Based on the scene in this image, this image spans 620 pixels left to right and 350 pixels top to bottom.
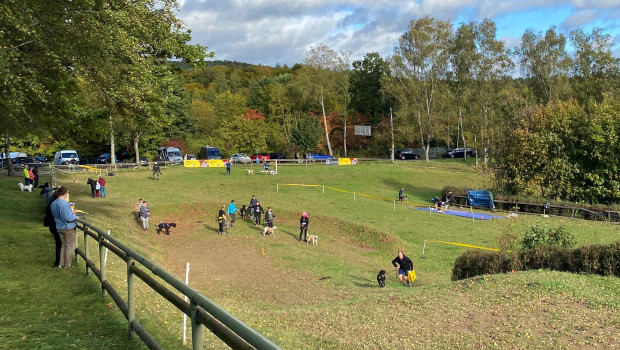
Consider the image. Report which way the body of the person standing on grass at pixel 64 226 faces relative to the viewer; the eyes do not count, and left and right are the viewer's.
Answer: facing away from the viewer and to the right of the viewer

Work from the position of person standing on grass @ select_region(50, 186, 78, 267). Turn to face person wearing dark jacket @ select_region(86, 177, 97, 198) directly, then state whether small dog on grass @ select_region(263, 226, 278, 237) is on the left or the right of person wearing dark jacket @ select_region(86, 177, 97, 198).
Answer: right

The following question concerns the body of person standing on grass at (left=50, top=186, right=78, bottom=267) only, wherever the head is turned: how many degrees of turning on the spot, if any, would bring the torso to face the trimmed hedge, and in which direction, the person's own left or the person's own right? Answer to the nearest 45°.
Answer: approximately 45° to the person's own right

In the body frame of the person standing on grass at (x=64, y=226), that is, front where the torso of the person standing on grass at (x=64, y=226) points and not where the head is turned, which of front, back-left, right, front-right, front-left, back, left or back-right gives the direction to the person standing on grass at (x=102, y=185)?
front-left

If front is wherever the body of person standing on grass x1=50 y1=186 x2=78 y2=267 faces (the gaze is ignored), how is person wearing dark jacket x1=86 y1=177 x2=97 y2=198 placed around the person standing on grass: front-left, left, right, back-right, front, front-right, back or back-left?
front-left

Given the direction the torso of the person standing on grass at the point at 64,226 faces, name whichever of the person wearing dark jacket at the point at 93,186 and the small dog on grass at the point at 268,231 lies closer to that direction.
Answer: the small dog on grass
